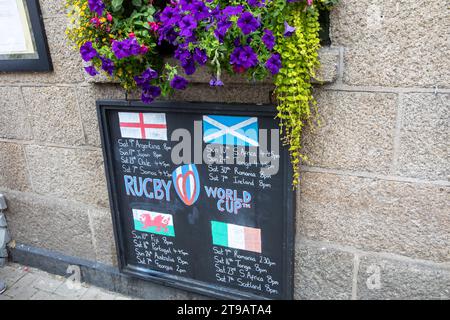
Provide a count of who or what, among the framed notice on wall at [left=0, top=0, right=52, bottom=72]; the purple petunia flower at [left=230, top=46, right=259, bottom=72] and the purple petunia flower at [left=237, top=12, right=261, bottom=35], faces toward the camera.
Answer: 3

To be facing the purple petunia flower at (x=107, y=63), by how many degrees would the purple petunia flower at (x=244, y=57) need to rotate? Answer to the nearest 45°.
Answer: approximately 90° to its right

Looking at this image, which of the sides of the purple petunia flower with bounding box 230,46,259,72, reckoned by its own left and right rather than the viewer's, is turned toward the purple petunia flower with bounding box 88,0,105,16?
right

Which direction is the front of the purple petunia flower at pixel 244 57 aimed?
toward the camera

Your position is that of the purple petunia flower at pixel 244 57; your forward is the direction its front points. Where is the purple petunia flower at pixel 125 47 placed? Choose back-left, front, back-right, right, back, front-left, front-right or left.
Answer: right

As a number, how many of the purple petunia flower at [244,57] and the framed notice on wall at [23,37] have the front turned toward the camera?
2

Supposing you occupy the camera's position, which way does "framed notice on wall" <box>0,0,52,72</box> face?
facing the viewer

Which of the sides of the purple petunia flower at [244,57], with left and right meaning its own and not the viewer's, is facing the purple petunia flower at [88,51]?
right

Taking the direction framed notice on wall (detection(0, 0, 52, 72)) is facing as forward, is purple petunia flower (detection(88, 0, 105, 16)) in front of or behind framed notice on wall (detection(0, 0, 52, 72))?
in front
